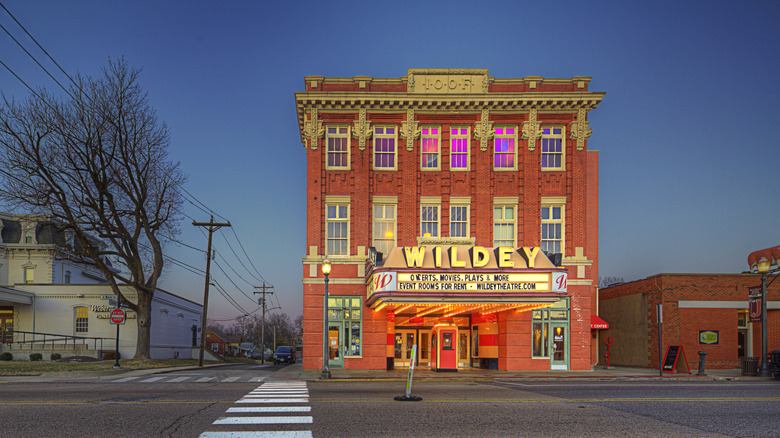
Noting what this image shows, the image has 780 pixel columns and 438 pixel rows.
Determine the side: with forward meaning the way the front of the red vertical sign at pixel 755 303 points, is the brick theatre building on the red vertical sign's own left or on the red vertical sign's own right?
on the red vertical sign's own right

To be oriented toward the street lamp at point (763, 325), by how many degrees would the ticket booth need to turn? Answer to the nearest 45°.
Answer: approximately 90° to its left

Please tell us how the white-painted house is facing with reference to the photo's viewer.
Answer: facing the viewer

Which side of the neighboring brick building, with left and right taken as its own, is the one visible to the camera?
front

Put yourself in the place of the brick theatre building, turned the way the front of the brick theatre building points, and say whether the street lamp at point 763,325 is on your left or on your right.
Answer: on your left

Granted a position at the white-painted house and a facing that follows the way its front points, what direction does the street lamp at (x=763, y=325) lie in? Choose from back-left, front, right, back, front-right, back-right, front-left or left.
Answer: front-left

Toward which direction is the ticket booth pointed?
toward the camera

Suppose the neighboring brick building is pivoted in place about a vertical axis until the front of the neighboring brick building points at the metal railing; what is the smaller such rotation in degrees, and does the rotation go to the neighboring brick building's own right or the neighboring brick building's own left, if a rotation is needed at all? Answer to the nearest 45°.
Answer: approximately 90° to the neighboring brick building's own right

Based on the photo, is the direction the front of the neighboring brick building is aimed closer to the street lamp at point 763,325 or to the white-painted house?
the street lamp

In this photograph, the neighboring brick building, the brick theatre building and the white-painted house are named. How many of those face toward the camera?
3

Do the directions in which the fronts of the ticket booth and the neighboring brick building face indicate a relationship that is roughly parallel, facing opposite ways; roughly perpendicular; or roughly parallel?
roughly parallel
